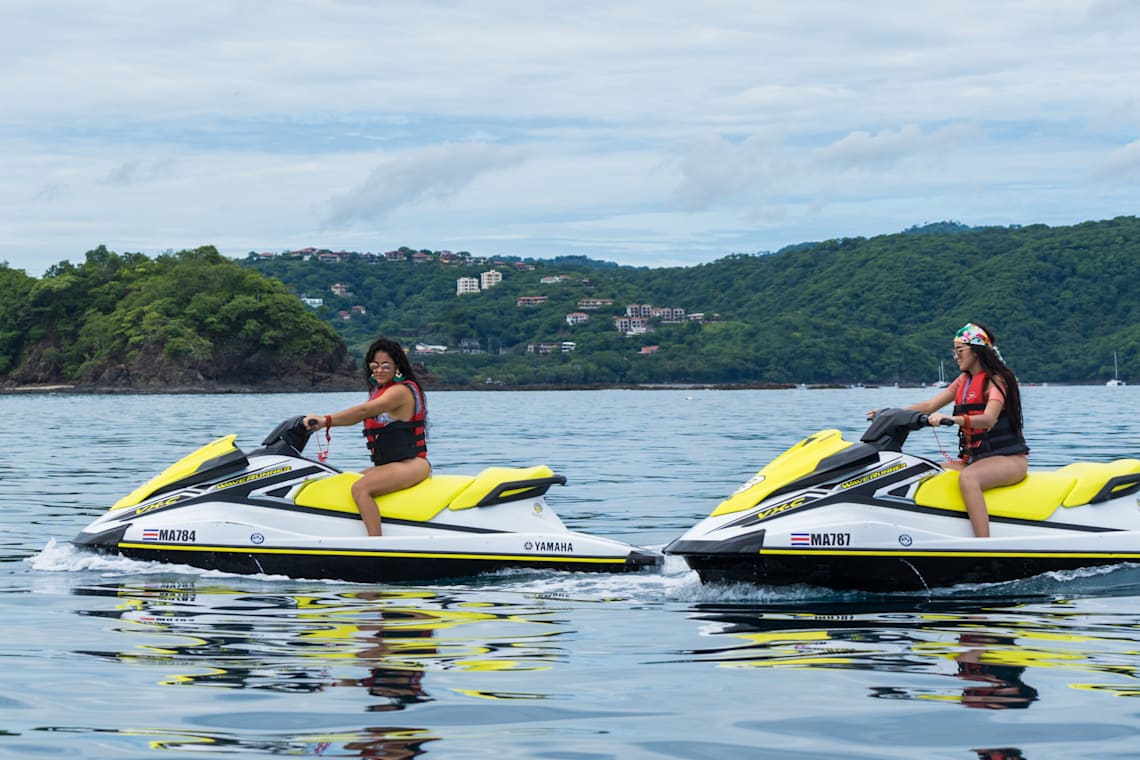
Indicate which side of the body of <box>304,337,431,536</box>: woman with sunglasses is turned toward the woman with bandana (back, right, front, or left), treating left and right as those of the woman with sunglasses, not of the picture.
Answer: back

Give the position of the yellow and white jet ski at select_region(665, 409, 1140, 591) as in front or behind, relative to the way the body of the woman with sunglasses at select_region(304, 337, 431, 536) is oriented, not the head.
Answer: behind

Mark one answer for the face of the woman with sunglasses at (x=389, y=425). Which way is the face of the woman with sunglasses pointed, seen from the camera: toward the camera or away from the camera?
toward the camera

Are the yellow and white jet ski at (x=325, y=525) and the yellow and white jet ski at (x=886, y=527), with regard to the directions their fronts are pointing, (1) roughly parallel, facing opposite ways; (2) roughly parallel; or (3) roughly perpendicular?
roughly parallel

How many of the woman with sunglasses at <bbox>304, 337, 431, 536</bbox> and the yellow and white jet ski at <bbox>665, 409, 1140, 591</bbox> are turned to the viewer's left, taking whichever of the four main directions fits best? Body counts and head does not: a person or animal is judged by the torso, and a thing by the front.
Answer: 2

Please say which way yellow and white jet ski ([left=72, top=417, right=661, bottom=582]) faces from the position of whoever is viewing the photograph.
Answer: facing to the left of the viewer

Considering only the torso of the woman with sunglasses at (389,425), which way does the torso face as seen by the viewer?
to the viewer's left

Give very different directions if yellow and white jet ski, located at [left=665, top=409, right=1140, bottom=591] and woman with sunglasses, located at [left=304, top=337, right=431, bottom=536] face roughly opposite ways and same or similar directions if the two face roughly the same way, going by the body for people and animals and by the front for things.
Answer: same or similar directions

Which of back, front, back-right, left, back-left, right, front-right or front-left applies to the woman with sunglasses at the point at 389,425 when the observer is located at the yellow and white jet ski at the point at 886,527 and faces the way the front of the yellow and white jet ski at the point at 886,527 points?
front

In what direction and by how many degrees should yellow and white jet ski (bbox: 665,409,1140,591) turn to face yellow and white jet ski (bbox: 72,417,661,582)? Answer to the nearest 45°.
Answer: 0° — it already faces it

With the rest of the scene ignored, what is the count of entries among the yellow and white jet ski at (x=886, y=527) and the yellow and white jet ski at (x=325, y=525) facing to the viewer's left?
2

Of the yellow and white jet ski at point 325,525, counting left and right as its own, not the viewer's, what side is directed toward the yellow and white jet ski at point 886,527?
back

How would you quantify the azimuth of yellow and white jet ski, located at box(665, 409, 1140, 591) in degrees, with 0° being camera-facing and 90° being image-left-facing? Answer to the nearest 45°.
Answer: approximately 90°
